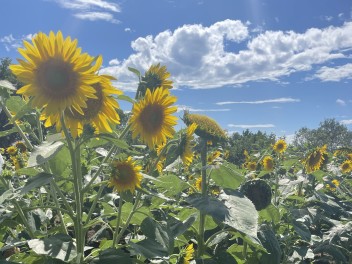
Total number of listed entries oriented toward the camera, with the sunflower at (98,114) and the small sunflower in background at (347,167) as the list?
2

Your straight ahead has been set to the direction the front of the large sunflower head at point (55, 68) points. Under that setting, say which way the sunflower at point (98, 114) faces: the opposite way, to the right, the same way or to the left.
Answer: the same way

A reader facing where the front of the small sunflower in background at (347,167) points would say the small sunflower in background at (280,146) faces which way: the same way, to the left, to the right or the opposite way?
the same way

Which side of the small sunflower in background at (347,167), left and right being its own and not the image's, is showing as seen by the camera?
front

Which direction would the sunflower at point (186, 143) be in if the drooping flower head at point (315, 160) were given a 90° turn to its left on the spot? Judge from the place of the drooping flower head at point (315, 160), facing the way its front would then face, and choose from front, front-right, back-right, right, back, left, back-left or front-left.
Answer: back-right

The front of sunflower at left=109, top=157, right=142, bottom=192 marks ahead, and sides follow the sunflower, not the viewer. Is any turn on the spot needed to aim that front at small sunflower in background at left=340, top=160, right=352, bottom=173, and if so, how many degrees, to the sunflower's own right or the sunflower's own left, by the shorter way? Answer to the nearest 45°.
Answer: approximately 135° to the sunflower's own left

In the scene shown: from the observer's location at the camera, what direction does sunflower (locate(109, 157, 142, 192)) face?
facing the viewer

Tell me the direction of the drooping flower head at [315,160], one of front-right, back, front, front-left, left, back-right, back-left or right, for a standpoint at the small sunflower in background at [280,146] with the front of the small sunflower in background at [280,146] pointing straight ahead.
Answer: front

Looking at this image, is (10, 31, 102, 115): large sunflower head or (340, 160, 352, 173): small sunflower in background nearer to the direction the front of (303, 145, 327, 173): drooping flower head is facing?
the large sunflower head
